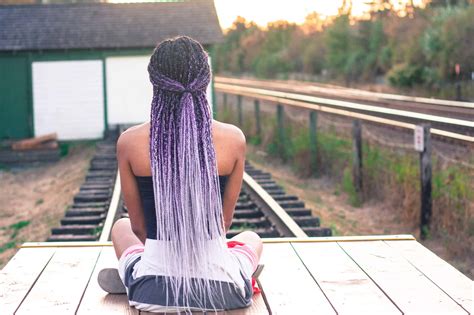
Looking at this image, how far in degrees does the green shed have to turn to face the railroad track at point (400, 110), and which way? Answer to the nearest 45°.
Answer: approximately 45° to its left

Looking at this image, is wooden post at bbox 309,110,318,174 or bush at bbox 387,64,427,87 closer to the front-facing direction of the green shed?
the wooden post

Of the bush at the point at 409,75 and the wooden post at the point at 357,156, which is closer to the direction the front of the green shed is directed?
the wooden post

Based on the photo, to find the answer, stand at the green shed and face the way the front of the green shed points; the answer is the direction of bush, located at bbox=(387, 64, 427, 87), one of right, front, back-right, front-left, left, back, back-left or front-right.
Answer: back-left

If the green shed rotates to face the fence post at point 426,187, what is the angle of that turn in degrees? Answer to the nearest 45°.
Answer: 0° — it already faces it

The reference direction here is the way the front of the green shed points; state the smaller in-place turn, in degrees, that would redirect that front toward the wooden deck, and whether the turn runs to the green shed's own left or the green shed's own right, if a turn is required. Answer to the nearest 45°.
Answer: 0° — it already faces it

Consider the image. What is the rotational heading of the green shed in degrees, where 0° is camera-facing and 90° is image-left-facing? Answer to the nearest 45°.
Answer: approximately 0°

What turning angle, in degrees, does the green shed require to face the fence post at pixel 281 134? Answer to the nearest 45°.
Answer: approximately 45° to its left

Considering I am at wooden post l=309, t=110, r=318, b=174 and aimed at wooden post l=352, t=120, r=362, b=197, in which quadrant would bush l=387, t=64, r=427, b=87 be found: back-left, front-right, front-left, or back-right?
back-left

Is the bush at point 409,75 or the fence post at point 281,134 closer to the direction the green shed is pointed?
the fence post

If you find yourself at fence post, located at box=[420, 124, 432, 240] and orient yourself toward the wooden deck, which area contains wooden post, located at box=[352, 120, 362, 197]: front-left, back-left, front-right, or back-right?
back-right
